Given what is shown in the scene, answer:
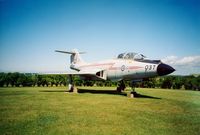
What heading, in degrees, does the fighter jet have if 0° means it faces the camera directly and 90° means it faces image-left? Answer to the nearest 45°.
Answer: approximately 315°
